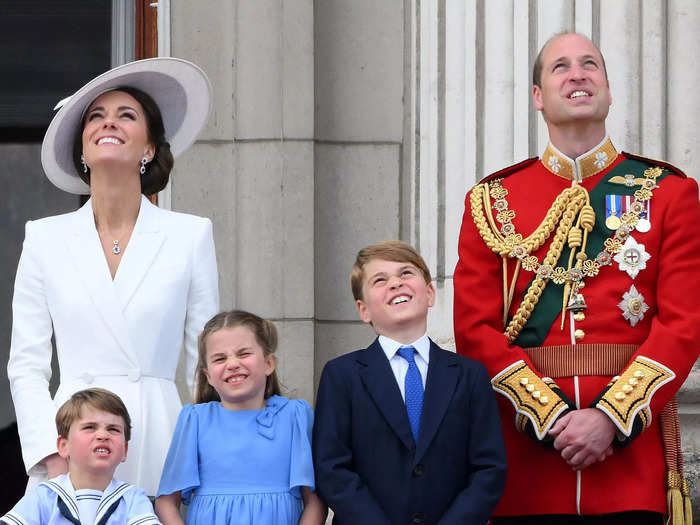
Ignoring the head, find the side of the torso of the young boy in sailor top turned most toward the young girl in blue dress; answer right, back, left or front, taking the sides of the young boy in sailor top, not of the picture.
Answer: left

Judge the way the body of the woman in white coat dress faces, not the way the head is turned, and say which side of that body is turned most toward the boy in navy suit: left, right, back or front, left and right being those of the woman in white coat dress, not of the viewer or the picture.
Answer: left

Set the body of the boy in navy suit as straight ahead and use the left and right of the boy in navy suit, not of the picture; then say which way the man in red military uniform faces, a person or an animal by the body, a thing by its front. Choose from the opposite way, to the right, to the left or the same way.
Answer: the same way

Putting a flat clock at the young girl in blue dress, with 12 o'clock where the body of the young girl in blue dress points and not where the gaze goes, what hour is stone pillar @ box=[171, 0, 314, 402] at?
The stone pillar is roughly at 6 o'clock from the young girl in blue dress.

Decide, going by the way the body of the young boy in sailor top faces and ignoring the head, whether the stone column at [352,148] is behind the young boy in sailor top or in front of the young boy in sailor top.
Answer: behind

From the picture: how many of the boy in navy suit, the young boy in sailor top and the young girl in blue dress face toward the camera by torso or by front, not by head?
3

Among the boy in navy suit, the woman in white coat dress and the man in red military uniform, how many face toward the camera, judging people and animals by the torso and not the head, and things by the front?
3

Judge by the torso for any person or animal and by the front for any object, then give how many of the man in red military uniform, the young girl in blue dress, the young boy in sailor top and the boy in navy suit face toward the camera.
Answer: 4

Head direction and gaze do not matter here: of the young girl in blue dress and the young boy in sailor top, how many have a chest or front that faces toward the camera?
2

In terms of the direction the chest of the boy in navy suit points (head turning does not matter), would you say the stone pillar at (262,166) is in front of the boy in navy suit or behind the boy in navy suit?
behind

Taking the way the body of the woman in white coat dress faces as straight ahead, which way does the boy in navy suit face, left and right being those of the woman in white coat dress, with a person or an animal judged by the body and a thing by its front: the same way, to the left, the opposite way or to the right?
the same way

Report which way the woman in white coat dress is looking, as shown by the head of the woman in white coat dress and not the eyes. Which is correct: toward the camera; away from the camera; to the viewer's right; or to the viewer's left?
toward the camera

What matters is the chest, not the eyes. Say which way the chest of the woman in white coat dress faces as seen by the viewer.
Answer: toward the camera

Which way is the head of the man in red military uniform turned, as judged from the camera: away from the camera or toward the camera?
toward the camera

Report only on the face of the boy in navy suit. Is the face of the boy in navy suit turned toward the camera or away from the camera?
toward the camera

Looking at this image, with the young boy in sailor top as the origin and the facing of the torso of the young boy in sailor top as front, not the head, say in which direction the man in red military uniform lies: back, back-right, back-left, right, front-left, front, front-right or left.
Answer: left

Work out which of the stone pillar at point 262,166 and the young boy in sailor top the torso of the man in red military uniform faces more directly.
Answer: the young boy in sailor top

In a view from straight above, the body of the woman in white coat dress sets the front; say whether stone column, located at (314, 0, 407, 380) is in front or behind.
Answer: behind

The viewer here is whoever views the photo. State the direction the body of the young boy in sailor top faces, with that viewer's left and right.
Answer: facing the viewer

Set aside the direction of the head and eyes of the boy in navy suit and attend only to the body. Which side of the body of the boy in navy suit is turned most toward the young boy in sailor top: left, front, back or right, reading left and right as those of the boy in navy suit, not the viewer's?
right
